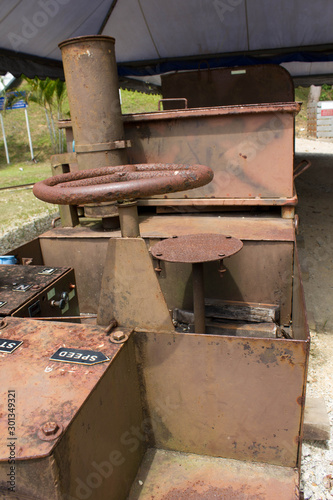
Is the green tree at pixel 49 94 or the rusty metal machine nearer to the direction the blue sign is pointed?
the rusty metal machine

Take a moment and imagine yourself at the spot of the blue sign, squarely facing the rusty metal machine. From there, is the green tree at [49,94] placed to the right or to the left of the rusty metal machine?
left

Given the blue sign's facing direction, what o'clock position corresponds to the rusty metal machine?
The rusty metal machine is roughly at 12 o'clock from the blue sign.

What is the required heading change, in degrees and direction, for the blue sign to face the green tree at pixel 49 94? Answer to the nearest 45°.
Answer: approximately 45° to its left

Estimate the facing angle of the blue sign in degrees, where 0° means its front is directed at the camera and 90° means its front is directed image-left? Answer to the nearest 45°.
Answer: approximately 0°

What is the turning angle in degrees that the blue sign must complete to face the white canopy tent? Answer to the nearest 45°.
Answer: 0° — it already faces it
